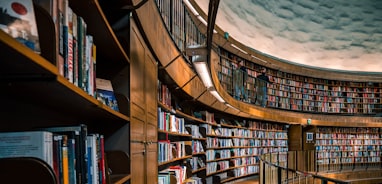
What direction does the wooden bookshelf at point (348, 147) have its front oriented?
toward the camera

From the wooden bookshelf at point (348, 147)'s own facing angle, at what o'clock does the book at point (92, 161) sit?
The book is roughly at 12 o'clock from the wooden bookshelf.

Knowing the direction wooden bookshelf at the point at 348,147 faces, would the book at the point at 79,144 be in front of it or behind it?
in front

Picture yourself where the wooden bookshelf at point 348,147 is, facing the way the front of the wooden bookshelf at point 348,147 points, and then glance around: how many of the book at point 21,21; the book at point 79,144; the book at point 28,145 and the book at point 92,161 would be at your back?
0

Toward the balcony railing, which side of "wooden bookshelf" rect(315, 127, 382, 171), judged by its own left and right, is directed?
front

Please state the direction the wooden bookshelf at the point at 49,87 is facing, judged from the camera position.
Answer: facing the viewer and to the right of the viewer

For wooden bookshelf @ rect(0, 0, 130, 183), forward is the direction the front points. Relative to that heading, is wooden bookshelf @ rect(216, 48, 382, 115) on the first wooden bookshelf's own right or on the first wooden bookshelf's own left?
on the first wooden bookshelf's own left

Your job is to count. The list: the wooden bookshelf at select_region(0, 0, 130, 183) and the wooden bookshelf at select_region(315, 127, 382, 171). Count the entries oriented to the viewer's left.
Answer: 0

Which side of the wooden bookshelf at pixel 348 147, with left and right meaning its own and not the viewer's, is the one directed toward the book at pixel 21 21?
front

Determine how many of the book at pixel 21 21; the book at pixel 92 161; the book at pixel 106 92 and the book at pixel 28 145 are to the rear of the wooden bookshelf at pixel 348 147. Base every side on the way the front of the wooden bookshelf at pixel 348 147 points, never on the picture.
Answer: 0

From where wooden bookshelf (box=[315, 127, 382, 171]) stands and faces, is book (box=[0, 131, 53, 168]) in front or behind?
in front

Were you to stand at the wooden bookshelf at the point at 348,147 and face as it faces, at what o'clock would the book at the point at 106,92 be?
The book is roughly at 12 o'clock from the wooden bookshelf.

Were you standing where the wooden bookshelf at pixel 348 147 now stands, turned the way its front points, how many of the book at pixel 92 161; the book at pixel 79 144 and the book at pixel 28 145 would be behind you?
0
